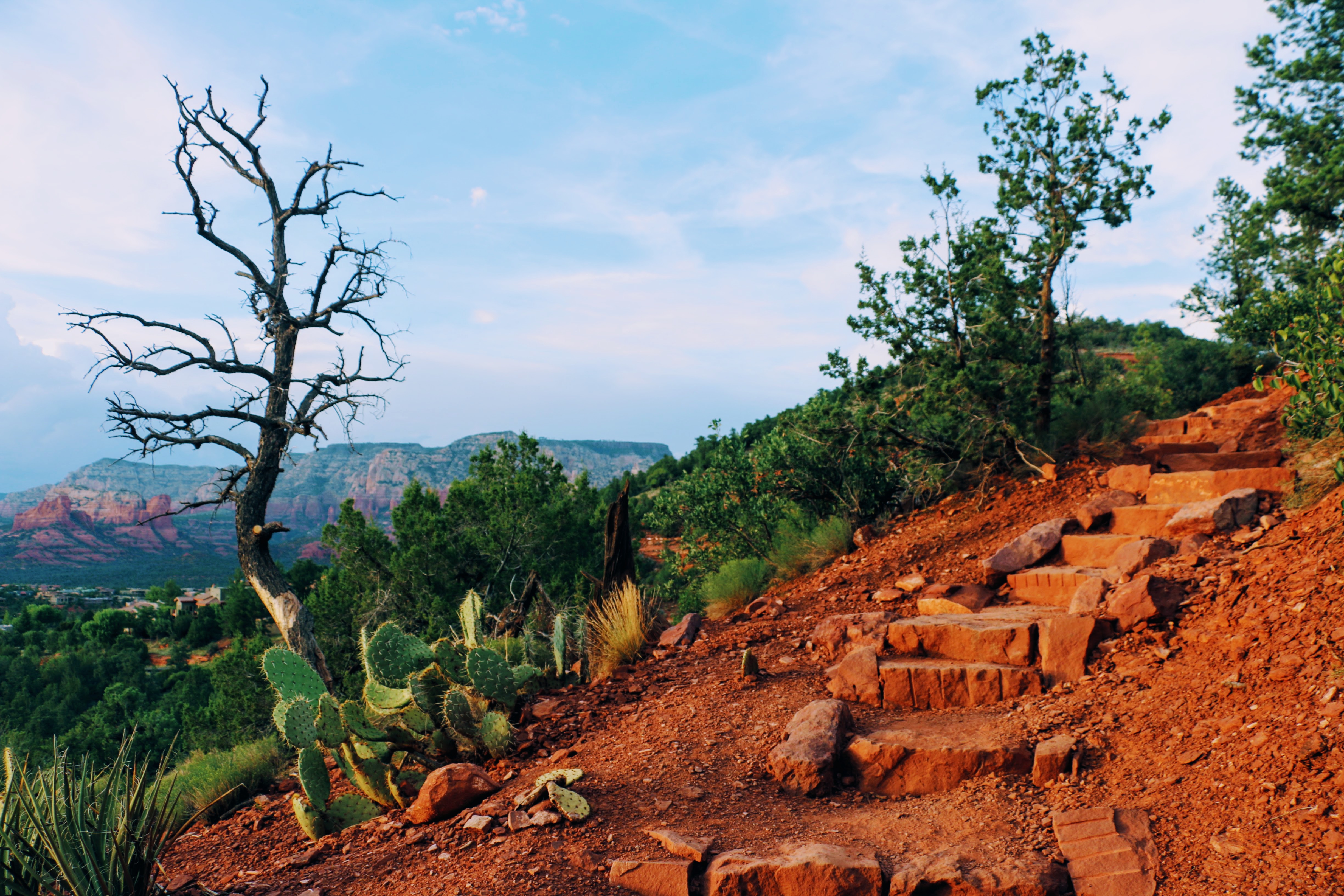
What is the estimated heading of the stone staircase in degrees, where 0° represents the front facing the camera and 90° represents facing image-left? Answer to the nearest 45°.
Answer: approximately 0°

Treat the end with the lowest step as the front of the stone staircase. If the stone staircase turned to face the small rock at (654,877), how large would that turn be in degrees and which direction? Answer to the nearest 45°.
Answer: approximately 45° to its right

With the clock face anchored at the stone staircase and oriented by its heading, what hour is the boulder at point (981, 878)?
The boulder is roughly at 12 o'clock from the stone staircase.

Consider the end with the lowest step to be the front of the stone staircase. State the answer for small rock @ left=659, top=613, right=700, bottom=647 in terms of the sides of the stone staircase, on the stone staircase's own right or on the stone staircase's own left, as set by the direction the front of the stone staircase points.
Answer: on the stone staircase's own right

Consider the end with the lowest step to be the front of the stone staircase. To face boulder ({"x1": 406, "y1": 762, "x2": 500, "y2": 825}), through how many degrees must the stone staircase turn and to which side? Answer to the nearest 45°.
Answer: approximately 45° to its right

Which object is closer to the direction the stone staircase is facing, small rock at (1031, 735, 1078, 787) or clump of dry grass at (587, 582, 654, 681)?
the small rock

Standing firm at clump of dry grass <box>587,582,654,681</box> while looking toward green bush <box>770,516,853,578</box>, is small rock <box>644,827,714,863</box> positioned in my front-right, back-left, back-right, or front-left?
back-right

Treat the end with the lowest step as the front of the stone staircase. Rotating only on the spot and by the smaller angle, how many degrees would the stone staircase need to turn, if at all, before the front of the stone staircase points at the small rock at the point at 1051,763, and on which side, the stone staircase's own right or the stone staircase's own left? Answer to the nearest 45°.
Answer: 0° — it already faces it

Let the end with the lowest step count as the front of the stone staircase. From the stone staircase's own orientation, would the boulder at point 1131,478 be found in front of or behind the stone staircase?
behind

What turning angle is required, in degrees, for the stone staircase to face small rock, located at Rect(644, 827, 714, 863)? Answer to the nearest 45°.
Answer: approximately 45° to its right
